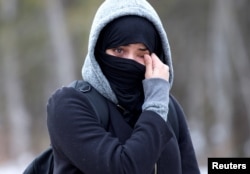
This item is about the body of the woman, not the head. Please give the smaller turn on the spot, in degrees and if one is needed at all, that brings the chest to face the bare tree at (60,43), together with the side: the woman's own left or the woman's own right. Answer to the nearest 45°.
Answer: approximately 135° to the woman's own left

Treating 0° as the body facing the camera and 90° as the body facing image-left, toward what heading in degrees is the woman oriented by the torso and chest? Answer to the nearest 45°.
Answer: approximately 315°

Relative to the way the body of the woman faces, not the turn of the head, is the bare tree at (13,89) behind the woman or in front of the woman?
behind
